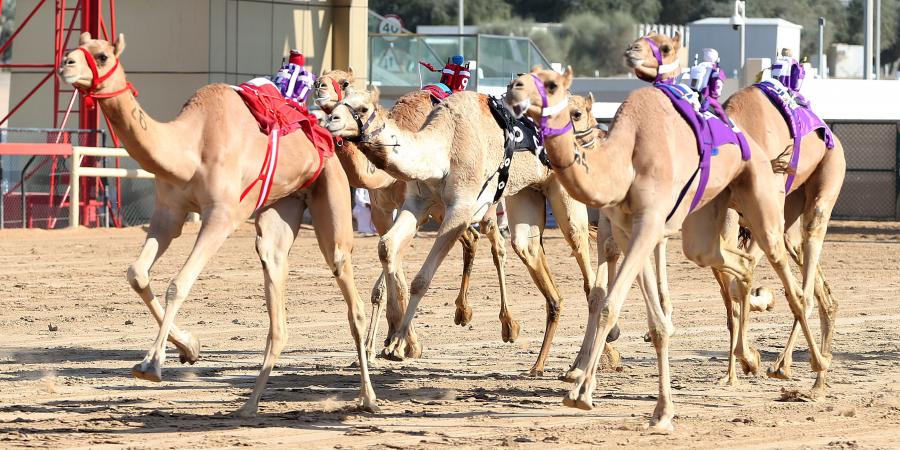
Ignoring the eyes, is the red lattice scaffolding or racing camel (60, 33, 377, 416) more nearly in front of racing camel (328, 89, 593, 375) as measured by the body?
the racing camel

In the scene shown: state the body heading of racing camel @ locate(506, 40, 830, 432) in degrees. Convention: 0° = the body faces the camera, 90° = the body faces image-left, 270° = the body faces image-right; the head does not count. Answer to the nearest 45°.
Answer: approximately 45°

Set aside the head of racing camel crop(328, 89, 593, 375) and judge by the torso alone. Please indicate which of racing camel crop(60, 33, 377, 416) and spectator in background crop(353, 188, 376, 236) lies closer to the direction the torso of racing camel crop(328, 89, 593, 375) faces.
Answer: the racing camel

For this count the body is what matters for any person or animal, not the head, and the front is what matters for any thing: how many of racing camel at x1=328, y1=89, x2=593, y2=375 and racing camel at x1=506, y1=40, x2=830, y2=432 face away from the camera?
0

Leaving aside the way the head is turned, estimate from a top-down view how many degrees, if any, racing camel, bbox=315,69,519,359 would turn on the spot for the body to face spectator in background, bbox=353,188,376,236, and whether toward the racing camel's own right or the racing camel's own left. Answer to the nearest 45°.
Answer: approximately 135° to the racing camel's own right

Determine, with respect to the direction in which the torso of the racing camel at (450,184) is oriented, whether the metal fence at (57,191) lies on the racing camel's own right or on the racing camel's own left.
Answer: on the racing camel's own right

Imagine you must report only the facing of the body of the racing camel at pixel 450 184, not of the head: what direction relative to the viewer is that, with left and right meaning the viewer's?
facing the viewer and to the left of the viewer

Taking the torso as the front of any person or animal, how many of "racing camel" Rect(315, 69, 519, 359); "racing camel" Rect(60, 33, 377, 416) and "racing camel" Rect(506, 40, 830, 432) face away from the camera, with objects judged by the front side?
0
